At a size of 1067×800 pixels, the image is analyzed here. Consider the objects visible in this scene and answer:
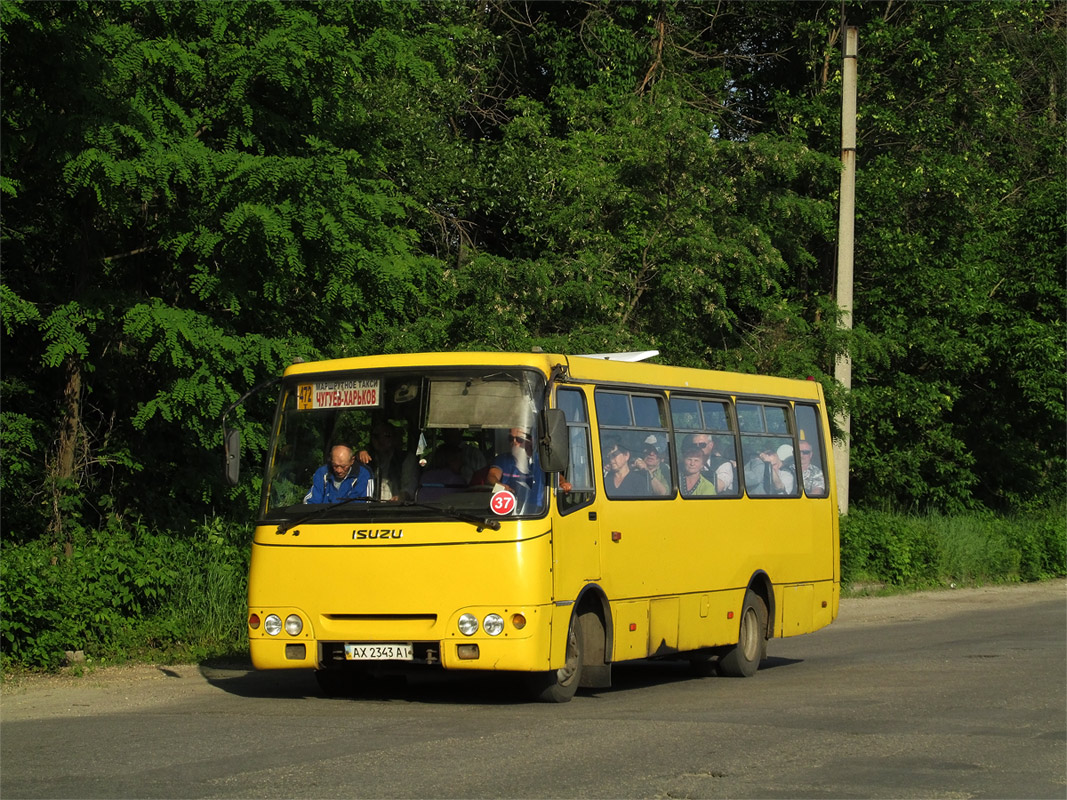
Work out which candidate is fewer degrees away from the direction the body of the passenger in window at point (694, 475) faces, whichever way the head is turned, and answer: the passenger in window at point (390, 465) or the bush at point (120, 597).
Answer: the passenger in window

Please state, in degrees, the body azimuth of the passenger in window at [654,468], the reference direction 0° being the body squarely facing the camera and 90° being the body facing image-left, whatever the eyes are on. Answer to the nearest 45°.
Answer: approximately 45°

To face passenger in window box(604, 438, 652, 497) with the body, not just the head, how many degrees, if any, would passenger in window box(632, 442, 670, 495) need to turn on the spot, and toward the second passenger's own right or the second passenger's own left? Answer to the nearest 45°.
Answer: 0° — they already face them

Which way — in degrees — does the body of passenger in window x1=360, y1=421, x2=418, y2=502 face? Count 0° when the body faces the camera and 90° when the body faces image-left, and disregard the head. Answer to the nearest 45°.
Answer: approximately 45°

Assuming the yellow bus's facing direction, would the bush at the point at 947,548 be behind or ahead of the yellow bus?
behind

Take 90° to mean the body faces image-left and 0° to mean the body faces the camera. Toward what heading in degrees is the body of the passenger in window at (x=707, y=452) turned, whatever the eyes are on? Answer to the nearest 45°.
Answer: approximately 45°

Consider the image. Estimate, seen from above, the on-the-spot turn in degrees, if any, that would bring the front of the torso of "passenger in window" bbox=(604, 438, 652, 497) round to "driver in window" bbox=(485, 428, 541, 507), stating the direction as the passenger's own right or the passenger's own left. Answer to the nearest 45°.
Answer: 0° — they already face them
